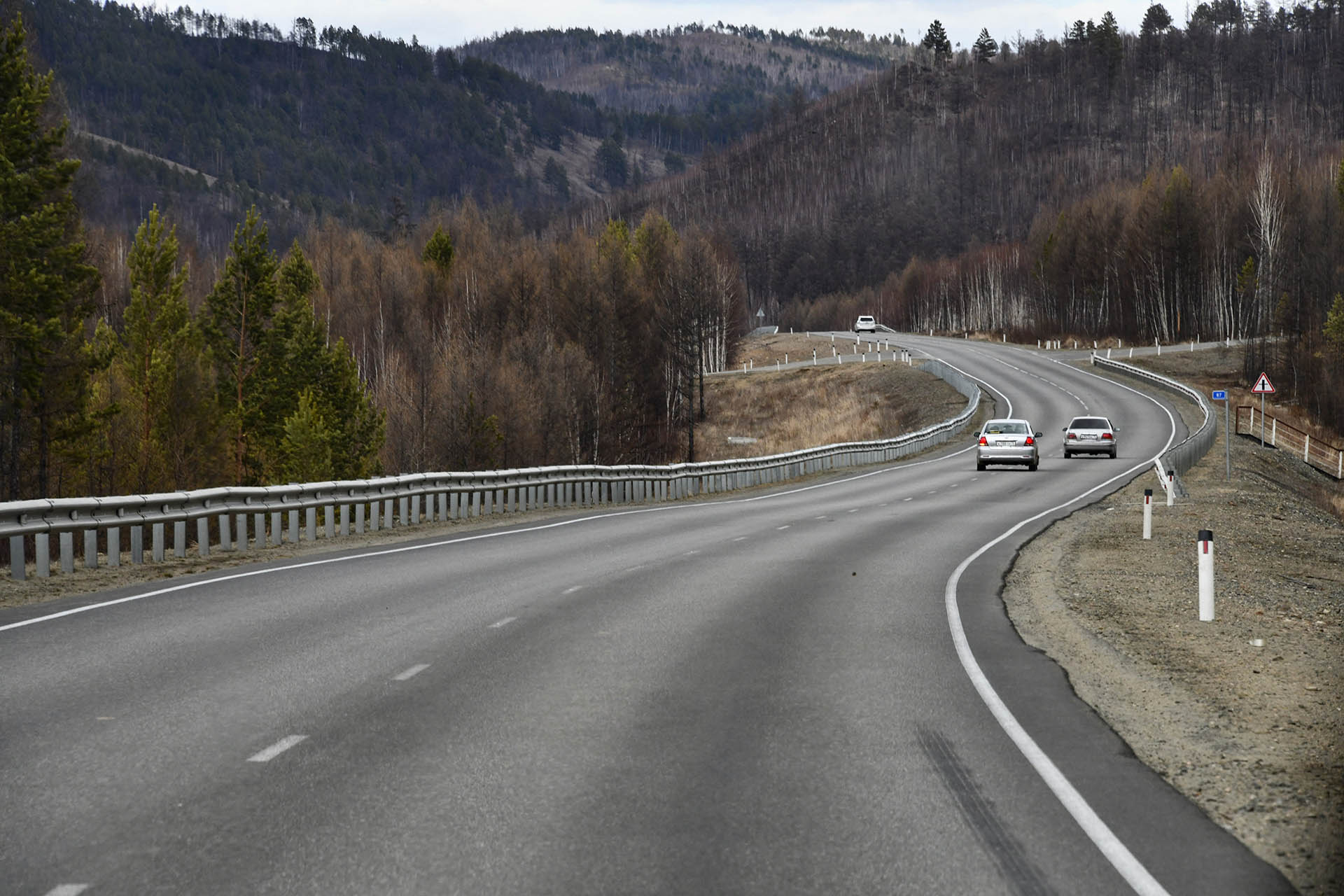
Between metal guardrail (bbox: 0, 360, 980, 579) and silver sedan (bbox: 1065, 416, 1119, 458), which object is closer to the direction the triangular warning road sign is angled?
the metal guardrail

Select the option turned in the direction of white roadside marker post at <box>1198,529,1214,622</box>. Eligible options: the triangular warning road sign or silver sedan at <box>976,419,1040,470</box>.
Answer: the triangular warning road sign

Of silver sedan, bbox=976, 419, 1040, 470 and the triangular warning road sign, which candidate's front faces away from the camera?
the silver sedan

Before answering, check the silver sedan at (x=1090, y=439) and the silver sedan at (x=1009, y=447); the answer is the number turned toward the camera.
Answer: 0

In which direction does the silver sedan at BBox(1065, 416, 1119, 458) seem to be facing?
away from the camera

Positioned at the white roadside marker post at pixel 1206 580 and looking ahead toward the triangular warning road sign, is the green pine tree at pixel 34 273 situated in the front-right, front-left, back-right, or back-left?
front-left

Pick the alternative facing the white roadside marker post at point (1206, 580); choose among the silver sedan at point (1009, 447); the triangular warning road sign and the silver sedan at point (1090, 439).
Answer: the triangular warning road sign

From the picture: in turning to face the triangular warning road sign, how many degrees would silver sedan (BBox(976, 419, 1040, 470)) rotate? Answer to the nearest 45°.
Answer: approximately 90° to its right

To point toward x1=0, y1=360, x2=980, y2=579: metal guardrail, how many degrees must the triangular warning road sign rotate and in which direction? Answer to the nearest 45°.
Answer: approximately 45° to its right

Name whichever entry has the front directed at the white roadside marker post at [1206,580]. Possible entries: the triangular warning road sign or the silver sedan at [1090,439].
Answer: the triangular warning road sign

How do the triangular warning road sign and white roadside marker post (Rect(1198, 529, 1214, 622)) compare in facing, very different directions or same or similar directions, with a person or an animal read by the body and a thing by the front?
same or similar directions

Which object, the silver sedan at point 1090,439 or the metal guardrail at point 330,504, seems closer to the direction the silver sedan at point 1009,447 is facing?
the silver sedan

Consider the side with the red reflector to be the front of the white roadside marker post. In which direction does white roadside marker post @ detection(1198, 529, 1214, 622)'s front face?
toward the camera

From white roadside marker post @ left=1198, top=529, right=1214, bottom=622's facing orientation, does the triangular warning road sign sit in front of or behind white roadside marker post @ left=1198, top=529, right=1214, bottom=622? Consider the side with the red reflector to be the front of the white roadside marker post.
behind

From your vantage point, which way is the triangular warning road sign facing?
toward the camera

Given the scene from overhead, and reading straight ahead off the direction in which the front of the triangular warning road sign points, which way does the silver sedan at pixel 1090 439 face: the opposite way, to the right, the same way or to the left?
the opposite way

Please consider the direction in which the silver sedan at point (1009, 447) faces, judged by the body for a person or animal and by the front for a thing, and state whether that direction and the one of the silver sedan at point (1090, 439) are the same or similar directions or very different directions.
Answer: same or similar directions

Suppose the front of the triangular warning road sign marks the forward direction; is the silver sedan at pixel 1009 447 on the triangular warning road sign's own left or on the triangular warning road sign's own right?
on the triangular warning road sign's own right

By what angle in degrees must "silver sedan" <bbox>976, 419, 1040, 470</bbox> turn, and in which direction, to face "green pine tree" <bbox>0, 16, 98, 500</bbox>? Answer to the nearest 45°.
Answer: approximately 90° to its left

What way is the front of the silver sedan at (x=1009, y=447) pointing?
away from the camera
